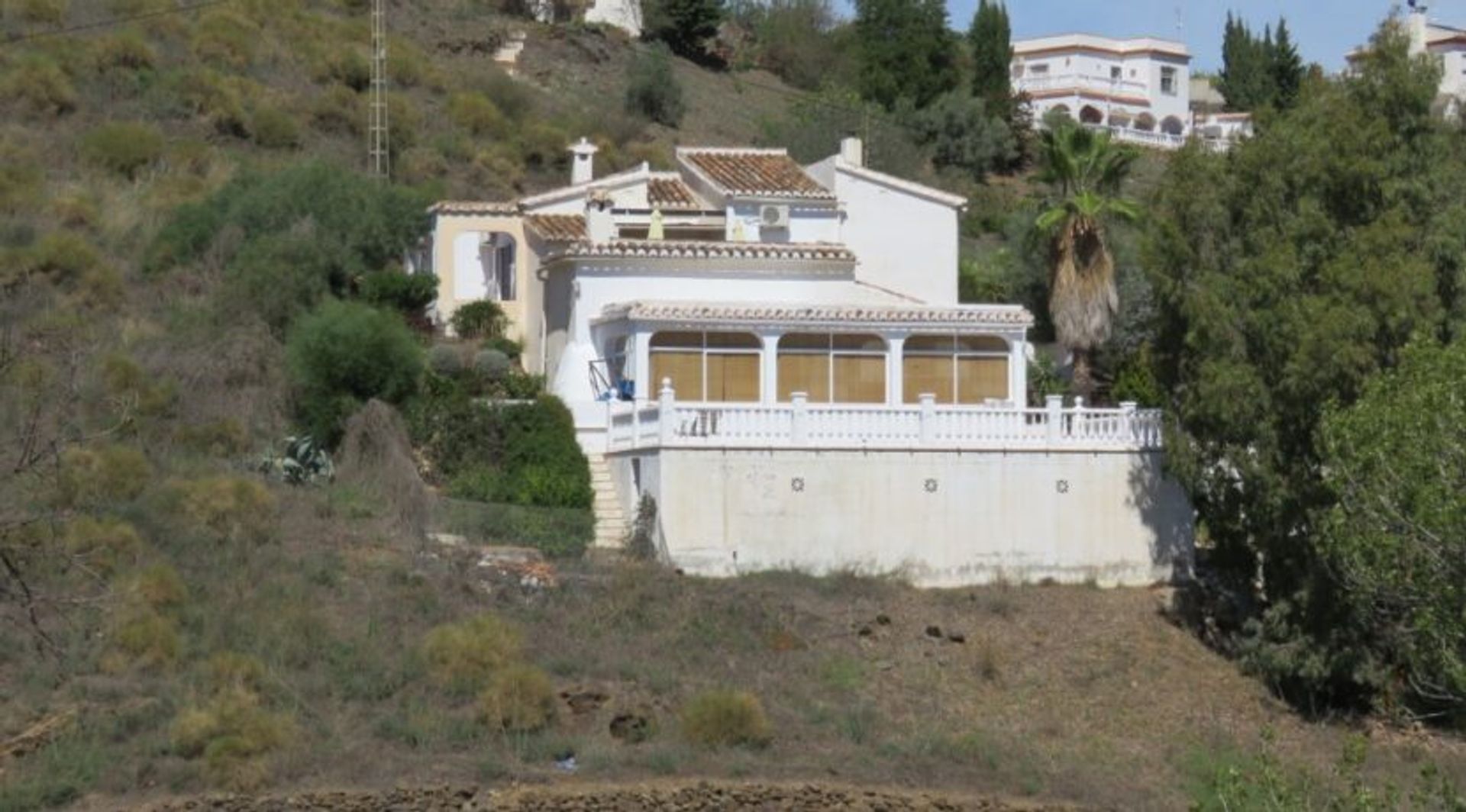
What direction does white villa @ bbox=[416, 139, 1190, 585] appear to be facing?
toward the camera

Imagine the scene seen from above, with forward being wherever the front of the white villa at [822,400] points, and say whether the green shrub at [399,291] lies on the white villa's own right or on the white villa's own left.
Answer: on the white villa's own right

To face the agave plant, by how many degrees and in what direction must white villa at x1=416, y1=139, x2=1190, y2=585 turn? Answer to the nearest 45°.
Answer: approximately 90° to its right

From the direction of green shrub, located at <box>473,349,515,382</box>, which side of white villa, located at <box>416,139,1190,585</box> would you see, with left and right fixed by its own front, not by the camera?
right

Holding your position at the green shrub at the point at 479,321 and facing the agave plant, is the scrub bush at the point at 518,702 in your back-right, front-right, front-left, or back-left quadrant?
front-left

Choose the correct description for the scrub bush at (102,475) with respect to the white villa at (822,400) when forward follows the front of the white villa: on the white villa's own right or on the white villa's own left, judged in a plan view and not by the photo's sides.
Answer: on the white villa's own right

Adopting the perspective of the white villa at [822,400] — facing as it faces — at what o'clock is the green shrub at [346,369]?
The green shrub is roughly at 3 o'clock from the white villa.

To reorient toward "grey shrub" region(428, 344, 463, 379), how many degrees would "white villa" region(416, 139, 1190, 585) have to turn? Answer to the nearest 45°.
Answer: approximately 90° to its right

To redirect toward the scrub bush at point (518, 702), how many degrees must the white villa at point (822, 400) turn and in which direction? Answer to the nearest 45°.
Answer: approximately 45° to its right
